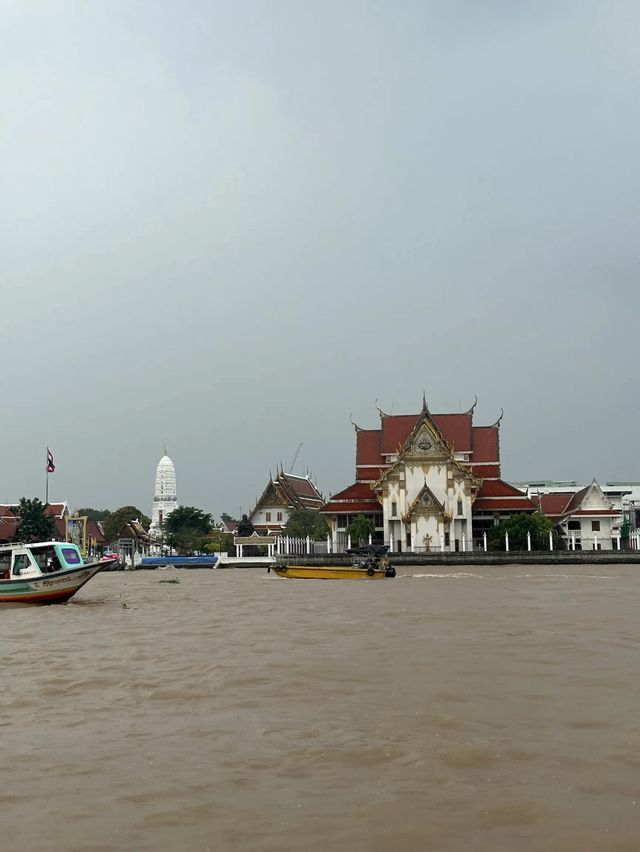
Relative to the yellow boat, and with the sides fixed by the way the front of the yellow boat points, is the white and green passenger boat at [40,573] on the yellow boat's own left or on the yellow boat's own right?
on the yellow boat's own left

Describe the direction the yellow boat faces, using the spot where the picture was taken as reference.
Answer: facing to the left of the viewer
